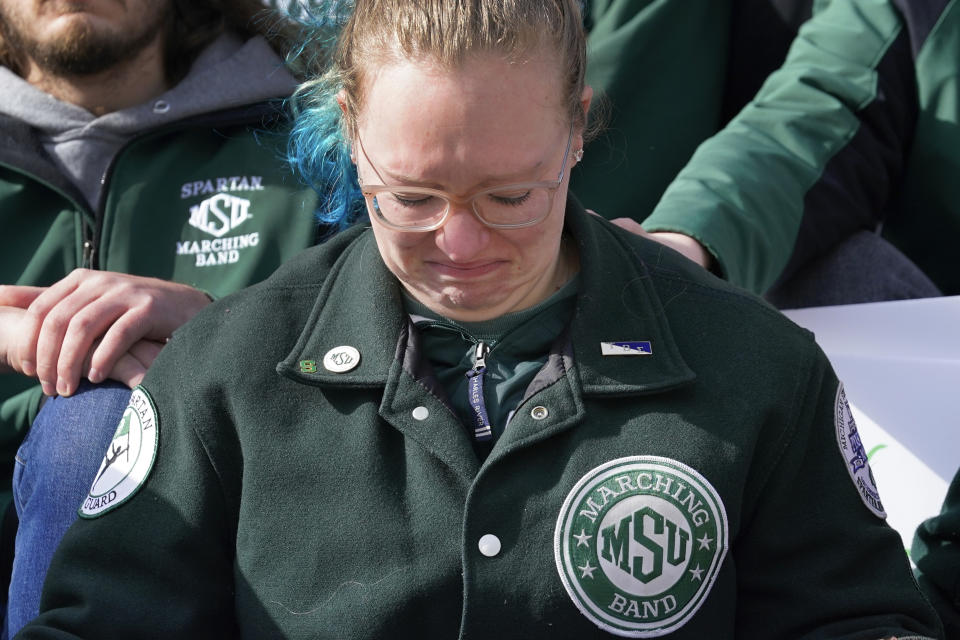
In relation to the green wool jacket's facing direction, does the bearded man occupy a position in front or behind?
behind

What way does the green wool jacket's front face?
toward the camera
